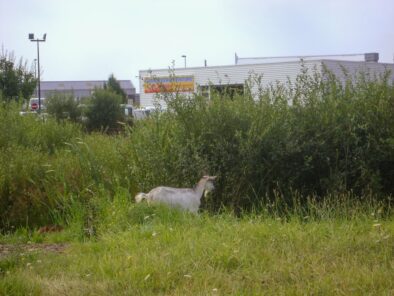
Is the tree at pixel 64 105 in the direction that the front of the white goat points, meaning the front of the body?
no

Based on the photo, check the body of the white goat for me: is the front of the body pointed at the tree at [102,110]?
no

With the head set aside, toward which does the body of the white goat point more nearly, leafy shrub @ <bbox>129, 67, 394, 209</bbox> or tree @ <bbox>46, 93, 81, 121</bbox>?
the leafy shrub

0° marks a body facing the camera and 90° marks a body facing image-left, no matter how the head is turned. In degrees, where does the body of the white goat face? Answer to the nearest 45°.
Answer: approximately 270°

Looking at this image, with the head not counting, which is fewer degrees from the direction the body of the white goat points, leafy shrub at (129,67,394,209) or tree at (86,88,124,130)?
the leafy shrub

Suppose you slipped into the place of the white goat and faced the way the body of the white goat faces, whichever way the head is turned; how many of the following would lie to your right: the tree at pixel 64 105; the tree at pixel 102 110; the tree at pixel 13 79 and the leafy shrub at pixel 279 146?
0

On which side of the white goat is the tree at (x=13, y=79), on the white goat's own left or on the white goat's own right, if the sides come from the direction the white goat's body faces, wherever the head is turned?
on the white goat's own left
